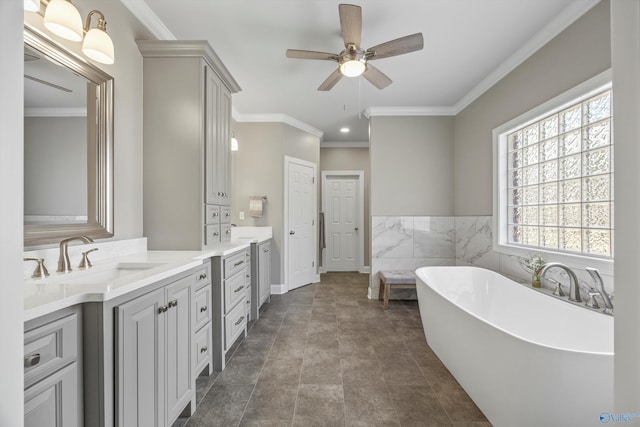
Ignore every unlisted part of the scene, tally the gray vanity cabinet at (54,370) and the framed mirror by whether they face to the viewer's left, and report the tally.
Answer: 0

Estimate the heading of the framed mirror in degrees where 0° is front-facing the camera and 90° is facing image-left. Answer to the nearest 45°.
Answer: approximately 315°

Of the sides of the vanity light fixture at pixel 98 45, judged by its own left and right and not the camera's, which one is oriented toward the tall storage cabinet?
left

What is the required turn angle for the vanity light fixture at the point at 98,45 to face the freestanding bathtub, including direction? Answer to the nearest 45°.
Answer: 0° — it already faces it

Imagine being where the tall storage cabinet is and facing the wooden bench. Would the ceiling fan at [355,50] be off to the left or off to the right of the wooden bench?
right

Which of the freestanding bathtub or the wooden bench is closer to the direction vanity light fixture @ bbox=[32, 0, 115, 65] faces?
the freestanding bathtub

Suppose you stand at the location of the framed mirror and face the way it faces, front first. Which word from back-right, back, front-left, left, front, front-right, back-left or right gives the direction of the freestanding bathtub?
front

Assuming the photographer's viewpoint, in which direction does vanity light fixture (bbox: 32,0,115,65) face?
facing the viewer and to the right of the viewer

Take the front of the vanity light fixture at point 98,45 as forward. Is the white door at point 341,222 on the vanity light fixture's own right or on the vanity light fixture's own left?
on the vanity light fixture's own left

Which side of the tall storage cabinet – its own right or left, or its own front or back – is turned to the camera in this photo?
right

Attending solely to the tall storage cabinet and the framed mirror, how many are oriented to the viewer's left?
0

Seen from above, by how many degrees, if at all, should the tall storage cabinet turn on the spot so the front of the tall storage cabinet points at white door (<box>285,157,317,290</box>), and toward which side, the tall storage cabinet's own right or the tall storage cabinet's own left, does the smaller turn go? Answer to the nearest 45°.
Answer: approximately 45° to the tall storage cabinet's own left

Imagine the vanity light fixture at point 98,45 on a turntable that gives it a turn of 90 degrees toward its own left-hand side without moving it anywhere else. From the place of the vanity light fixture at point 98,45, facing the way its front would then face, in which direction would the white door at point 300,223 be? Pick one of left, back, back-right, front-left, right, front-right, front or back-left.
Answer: front

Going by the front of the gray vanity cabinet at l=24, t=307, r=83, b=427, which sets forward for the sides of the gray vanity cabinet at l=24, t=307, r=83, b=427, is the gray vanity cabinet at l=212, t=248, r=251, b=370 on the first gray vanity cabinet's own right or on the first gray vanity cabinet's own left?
on the first gray vanity cabinet's own left
